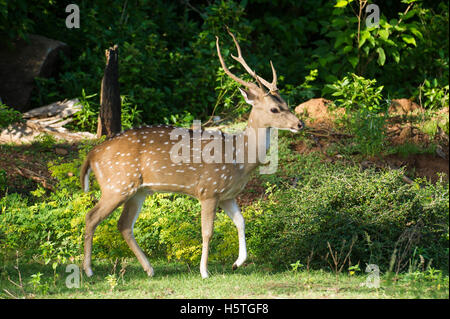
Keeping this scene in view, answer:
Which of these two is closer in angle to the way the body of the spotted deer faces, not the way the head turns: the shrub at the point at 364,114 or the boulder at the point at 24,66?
the shrub

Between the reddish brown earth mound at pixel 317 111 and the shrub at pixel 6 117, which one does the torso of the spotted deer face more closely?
the reddish brown earth mound

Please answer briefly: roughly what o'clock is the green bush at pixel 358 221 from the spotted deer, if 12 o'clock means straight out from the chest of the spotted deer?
The green bush is roughly at 12 o'clock from the spotted deer.

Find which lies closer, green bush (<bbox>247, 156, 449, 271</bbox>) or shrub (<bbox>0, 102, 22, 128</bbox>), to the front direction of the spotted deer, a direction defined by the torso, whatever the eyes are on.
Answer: the green bush

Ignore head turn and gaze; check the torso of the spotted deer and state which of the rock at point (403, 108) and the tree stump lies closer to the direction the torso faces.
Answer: the rock

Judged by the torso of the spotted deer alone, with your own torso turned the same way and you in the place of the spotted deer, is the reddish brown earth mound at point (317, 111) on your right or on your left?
on your left

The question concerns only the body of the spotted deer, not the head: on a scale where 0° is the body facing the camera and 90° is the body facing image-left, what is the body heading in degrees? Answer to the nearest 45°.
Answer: approximately 270°

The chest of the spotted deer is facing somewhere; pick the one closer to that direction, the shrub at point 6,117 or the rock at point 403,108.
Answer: the rock

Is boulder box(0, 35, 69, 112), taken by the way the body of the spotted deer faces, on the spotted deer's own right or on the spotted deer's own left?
on the spotted deer's own left

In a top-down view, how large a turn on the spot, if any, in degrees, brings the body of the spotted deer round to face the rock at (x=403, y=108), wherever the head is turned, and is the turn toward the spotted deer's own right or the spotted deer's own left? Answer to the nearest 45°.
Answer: approximately 45° to the spotted deer's own left

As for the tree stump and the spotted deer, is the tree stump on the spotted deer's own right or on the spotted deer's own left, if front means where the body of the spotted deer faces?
on the spotted deer's own left
